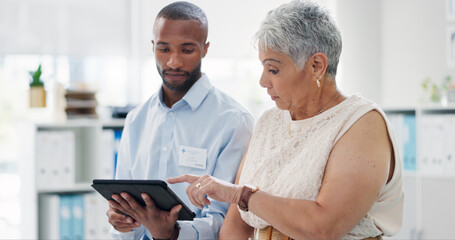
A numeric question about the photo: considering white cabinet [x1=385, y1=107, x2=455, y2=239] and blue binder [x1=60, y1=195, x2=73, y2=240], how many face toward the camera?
2

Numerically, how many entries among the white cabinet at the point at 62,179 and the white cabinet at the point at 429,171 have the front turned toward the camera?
2

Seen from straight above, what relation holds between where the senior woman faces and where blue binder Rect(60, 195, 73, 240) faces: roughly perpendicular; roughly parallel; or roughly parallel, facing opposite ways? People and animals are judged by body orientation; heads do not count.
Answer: roughly perpendicular

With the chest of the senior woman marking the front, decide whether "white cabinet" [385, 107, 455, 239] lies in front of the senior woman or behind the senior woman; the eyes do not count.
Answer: behind

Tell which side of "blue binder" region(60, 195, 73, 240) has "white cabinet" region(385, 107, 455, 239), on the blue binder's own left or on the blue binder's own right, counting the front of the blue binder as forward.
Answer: on the blue binder's own left

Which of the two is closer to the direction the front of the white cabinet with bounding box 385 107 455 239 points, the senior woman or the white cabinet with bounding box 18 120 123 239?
the senior woman

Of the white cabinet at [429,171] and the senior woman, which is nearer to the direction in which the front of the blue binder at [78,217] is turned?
the senior woman

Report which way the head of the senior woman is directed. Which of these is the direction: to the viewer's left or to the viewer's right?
to the viewer's left

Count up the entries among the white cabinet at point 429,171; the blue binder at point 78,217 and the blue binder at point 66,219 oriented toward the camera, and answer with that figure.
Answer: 3

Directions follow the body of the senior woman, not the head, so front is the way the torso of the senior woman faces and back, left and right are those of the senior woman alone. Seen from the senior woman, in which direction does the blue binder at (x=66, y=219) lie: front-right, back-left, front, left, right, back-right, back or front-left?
right

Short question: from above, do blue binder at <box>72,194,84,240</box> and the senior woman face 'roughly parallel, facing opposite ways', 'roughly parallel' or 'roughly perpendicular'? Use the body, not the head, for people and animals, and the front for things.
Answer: roughly perpendicular

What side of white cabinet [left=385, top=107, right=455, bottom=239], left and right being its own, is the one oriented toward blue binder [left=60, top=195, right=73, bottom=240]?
right

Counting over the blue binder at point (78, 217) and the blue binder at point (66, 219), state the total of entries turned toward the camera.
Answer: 2
